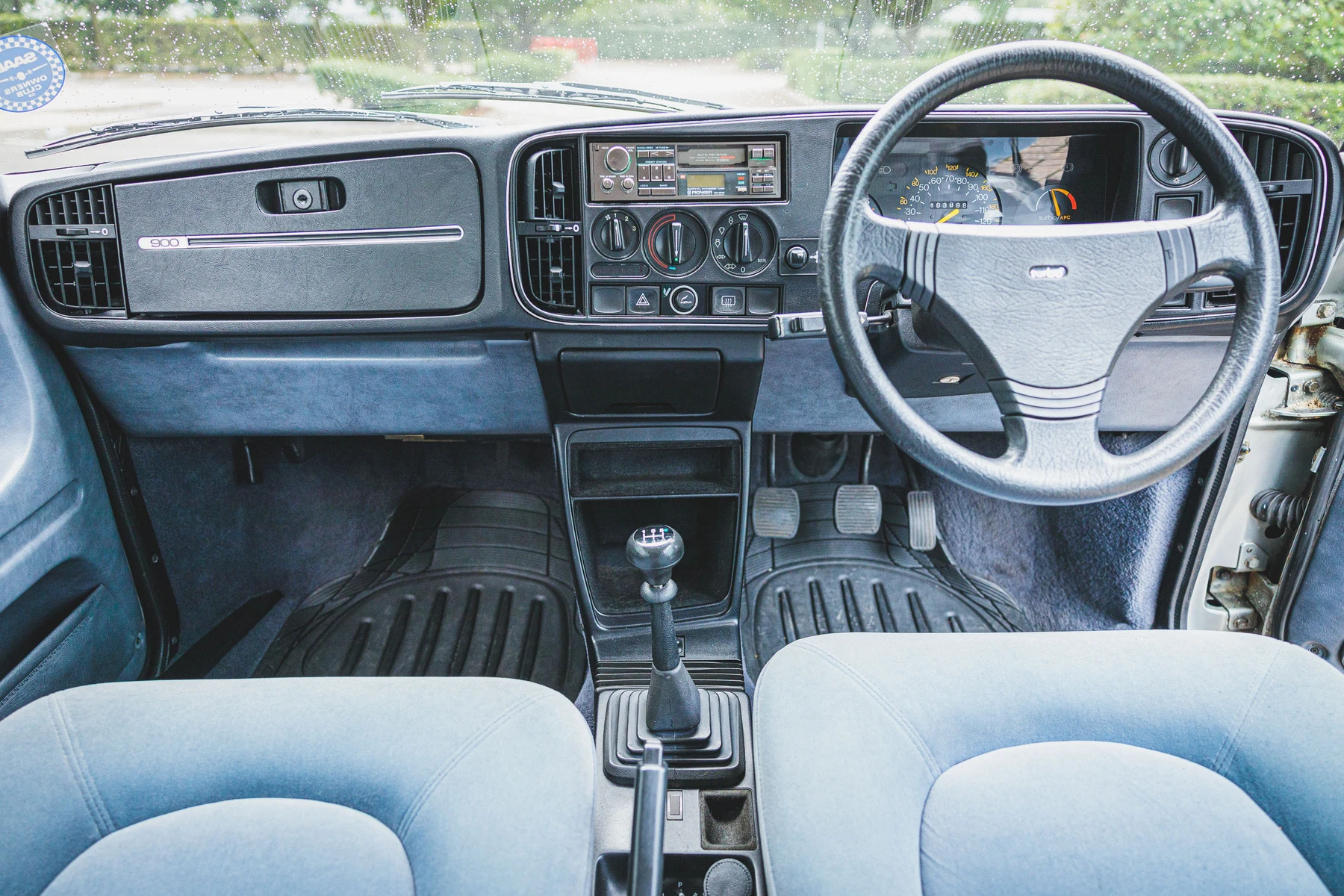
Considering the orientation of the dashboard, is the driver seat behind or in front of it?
in front

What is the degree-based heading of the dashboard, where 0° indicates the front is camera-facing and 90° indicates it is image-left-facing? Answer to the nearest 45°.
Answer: approximately 0°

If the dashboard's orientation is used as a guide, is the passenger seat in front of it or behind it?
in front
